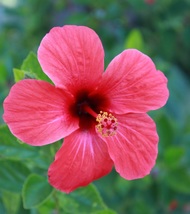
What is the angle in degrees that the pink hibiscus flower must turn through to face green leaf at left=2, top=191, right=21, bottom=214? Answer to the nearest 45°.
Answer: approximately 90° to its right

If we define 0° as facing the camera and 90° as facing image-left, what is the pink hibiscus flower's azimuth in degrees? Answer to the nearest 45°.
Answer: approximately 0°
